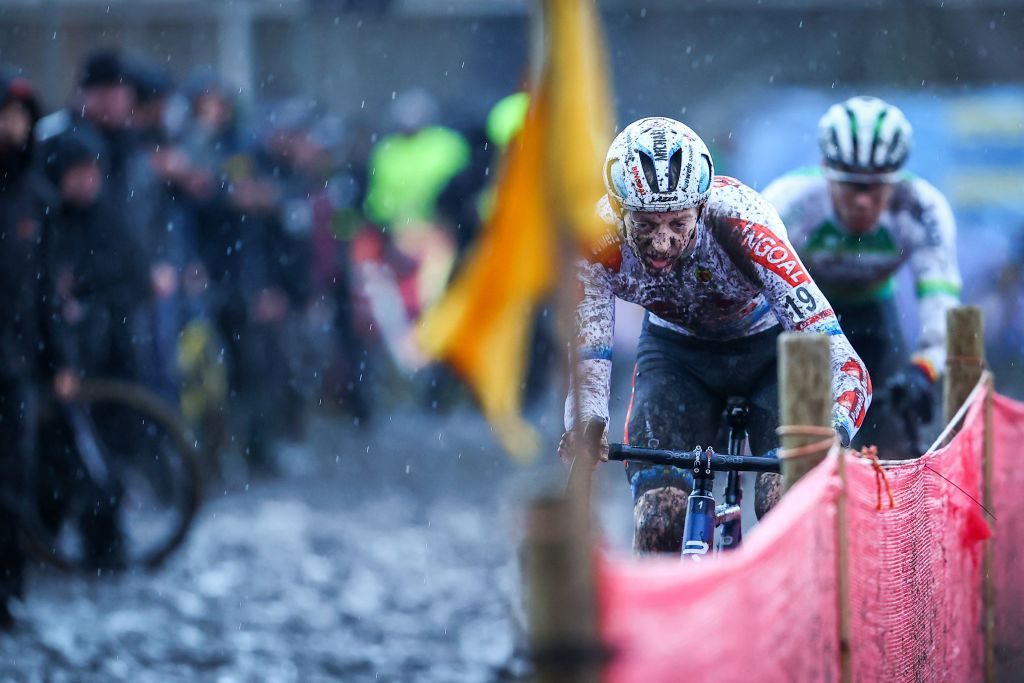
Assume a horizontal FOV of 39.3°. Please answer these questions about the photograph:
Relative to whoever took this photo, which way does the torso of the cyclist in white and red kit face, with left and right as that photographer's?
facing the viewer

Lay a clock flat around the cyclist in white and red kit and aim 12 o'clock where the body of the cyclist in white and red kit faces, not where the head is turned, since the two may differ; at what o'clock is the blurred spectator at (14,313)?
The blurred spectator is roughly at 4 o'clock from the cyclist in white and red kit.

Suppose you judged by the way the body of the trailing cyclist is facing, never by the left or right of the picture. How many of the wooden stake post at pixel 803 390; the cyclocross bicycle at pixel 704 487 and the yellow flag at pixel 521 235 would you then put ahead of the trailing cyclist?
3

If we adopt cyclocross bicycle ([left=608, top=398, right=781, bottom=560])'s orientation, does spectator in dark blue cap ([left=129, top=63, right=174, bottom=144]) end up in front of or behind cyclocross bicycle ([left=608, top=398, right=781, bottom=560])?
behind

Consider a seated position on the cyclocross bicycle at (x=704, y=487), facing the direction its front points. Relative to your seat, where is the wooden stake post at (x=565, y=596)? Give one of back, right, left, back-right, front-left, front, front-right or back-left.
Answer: front

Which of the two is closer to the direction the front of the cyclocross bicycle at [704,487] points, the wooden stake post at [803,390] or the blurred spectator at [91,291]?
the wooden stake post

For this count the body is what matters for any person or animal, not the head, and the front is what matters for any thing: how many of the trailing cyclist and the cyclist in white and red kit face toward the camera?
2

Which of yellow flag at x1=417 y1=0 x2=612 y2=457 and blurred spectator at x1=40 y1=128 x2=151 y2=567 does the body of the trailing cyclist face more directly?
the yellow flag

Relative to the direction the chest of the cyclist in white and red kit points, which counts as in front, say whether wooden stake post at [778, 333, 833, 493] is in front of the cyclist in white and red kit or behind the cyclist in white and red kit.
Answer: in front

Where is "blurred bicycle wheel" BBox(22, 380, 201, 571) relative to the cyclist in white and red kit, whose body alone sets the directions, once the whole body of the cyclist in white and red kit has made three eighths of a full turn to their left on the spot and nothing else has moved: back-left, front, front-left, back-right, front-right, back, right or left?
left

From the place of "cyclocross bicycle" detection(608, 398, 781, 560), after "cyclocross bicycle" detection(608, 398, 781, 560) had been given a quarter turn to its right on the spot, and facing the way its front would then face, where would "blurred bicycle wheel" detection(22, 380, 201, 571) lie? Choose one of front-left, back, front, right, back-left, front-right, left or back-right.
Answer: front-right

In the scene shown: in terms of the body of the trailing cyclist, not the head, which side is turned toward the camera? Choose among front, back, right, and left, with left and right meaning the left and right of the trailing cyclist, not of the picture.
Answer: front

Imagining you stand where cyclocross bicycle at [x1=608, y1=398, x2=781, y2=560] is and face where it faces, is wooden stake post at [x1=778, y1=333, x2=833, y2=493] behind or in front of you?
in front

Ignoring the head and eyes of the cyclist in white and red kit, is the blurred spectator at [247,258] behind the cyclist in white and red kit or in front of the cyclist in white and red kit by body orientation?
behind
